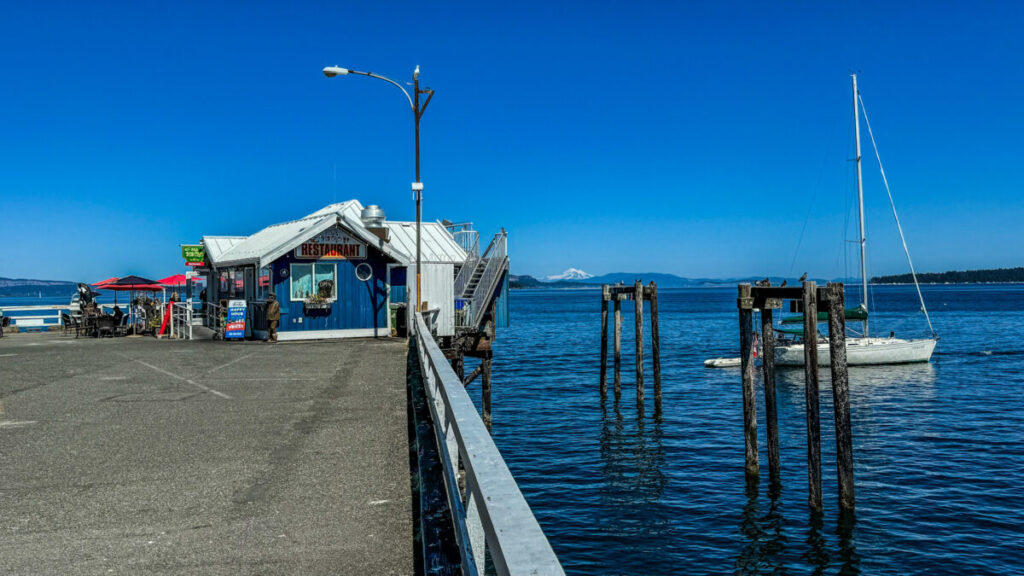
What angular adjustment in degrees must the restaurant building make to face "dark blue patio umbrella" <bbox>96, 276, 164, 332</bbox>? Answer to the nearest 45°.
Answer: approximately 135° to its right

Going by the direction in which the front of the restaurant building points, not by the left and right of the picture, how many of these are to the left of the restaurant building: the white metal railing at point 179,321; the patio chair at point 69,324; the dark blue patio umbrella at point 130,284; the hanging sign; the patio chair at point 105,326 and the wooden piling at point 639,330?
1

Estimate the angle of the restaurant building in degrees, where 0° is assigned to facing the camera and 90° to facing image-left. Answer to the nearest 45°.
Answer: approximately 0°

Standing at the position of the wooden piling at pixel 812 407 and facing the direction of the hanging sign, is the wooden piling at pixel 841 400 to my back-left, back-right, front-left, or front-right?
back-right

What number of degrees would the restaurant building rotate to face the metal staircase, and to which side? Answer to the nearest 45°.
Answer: approximately 135° to its left

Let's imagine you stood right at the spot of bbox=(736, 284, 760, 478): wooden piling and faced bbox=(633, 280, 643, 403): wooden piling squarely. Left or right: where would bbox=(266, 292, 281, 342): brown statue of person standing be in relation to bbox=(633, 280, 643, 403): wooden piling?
left

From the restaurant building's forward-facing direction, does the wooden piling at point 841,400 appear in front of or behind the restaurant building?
in front

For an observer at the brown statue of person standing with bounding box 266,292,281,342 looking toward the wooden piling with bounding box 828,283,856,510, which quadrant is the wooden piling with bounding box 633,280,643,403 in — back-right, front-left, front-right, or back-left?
front-left

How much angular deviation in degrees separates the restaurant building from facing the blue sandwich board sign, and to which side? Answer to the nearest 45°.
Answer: approximately 90° to its right

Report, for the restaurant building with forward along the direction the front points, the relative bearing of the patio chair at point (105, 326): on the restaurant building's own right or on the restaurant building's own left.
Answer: on the restaurant building's own right

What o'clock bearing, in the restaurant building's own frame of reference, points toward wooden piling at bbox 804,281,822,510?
The wooden piling is roughly at 11 o'clock from the restaurant building.

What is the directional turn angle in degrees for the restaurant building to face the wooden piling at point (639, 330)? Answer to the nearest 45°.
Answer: approximately 90° to its left

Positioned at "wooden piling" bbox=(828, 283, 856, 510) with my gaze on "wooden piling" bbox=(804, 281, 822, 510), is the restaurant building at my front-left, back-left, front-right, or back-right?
front-right
